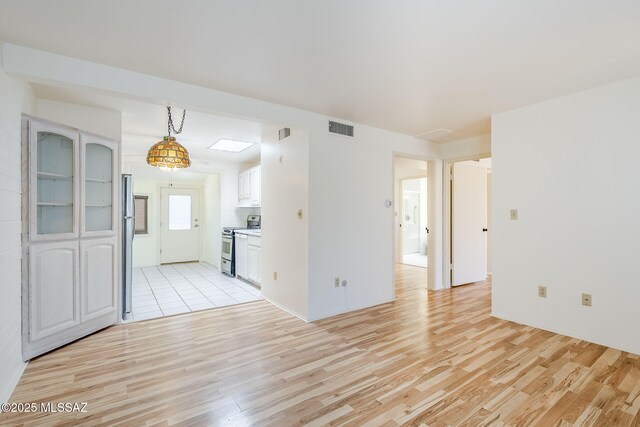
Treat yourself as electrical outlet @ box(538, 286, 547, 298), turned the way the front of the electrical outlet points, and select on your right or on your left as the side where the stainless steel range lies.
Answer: on your right

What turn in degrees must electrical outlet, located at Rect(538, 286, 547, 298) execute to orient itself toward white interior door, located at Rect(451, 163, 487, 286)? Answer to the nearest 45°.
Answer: approximately 135° to its right

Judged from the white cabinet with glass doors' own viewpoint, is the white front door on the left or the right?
on its left

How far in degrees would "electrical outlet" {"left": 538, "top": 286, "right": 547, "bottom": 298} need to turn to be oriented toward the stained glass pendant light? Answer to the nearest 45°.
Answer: approximately 45° to its right

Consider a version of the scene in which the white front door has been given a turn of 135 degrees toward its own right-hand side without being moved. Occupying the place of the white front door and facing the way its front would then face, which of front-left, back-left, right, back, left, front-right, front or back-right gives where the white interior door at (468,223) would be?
back

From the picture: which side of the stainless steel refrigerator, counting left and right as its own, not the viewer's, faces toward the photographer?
right

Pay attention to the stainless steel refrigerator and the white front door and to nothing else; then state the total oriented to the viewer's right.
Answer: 1

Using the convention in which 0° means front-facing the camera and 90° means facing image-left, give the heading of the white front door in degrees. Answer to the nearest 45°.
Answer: approximately 0°

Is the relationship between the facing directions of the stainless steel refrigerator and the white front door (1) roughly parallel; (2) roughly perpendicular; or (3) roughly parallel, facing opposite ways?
roughly perpendicular

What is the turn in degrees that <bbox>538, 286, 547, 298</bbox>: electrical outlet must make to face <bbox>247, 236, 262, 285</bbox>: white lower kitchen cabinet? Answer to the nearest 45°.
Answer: approximately 90° to its right

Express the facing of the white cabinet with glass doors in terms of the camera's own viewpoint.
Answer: facing the viewer and to the right of the viewer

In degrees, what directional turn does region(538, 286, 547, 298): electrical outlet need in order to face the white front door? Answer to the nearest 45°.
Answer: approximately 90° to its right

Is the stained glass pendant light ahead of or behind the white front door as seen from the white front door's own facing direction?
ahead

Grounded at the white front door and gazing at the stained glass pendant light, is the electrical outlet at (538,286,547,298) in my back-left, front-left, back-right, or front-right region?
front-left

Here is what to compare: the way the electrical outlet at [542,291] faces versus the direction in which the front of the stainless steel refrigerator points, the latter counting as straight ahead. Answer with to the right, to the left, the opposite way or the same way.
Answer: the opposite way
